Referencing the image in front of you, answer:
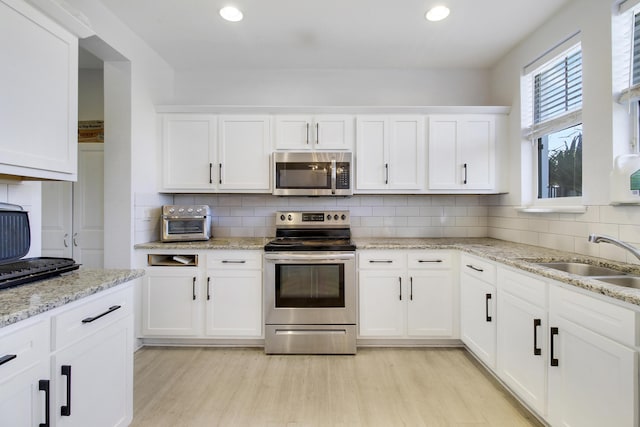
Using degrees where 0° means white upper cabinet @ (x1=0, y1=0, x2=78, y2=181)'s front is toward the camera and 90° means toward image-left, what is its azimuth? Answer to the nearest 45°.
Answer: approximately 315°

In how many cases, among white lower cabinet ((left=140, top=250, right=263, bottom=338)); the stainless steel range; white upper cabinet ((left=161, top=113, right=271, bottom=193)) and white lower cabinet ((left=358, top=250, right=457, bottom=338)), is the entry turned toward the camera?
4

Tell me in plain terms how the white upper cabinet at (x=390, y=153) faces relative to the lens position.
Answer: facing the viewer

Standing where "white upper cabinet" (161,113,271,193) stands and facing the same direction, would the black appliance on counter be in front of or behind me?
in front

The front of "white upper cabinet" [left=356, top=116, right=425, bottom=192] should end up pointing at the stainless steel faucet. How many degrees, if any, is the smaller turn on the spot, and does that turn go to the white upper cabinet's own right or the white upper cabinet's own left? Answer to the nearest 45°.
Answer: approximately 45° to the white upper cabinet's own left

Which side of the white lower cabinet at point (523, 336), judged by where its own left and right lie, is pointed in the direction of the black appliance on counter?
front

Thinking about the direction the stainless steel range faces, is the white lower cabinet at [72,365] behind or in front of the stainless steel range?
in front

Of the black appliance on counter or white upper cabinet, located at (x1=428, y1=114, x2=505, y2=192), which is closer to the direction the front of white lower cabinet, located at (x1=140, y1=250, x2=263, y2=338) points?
the black appliance on counter

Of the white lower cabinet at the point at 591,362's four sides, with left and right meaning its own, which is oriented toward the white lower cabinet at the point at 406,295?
right
